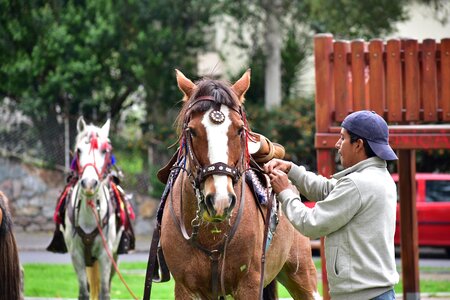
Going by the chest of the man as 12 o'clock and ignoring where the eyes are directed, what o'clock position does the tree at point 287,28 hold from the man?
The tree is roughly at 3 o'clock from the man.

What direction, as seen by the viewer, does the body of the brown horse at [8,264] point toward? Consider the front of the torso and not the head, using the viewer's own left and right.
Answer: facing to the left of the viewer

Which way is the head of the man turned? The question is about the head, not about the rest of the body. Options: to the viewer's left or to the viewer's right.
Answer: to the viewer's left

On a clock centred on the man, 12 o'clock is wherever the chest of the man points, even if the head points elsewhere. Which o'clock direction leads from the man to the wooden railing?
The wooden railing is roughly at 3 o'clock from the man.

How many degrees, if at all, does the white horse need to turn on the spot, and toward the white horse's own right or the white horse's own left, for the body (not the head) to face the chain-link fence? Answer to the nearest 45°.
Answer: approximately 180°

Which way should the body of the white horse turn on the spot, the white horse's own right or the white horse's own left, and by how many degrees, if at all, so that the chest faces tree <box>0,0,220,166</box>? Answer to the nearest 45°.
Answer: approximately 180°

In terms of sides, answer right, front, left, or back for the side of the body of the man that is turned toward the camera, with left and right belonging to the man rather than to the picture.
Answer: left

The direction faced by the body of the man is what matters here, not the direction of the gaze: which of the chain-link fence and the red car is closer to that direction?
the chain-link fence
